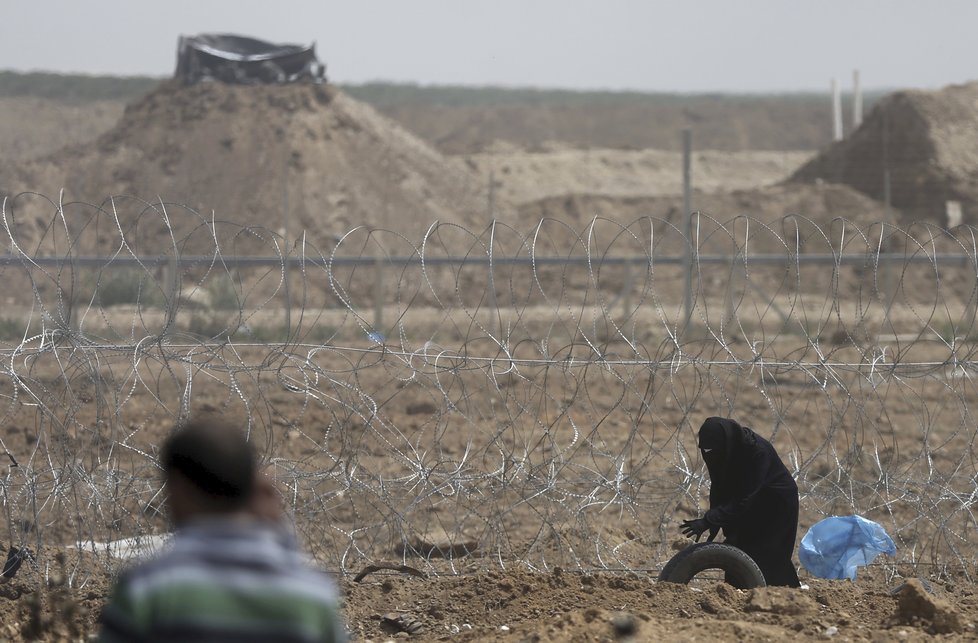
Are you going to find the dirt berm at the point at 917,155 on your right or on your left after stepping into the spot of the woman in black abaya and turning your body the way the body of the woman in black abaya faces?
on your right

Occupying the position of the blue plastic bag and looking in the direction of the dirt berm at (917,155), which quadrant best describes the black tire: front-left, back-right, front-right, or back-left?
back-left

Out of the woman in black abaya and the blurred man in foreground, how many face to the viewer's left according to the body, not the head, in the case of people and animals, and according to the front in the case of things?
1

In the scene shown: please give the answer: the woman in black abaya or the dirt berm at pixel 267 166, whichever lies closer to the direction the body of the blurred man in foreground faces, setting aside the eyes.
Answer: the dirt berm

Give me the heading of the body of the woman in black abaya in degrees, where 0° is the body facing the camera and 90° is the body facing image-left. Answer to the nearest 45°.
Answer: approximately 90°

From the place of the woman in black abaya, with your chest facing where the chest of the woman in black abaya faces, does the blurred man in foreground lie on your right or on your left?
on your left

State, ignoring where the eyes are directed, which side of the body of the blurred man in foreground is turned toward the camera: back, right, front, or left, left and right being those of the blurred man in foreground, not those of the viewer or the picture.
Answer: back

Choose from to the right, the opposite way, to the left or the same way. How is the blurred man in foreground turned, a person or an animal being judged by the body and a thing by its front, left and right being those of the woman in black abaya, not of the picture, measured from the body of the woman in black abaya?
to the right
